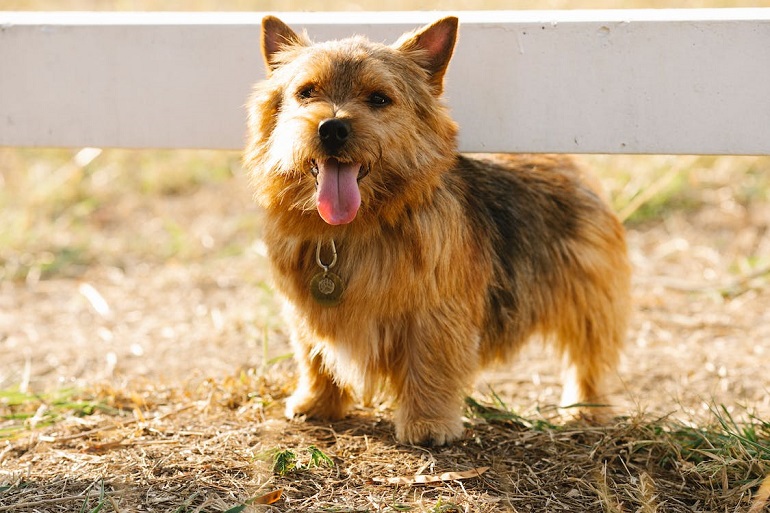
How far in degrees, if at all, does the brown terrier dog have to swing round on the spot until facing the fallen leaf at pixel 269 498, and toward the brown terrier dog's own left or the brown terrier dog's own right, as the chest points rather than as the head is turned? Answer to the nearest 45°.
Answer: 0° — it already faces it

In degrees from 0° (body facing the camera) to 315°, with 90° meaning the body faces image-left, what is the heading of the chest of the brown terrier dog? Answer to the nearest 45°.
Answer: approximately 45°
